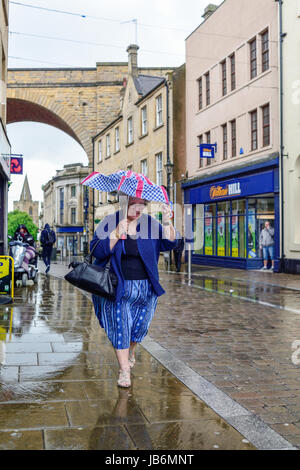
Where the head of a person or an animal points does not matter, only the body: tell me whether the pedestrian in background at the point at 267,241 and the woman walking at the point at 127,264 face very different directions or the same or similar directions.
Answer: same or similar directions

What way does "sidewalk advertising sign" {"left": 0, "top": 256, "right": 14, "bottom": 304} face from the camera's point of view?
toward the camera

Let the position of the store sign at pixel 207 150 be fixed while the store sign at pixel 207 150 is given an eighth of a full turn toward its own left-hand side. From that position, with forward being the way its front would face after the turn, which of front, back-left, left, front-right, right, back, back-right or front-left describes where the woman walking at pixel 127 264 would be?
front-right

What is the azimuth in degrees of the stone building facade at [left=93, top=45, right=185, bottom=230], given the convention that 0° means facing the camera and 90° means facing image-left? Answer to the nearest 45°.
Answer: approximately 45°

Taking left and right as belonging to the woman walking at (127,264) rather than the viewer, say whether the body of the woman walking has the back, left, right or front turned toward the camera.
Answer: front

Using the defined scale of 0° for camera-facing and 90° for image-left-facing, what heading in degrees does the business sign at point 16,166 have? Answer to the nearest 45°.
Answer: approximately 0°

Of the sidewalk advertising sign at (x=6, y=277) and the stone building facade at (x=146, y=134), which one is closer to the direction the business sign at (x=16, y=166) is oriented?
the sidewalk advertising sign

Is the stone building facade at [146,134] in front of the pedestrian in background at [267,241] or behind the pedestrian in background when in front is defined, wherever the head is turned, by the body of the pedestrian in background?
behind

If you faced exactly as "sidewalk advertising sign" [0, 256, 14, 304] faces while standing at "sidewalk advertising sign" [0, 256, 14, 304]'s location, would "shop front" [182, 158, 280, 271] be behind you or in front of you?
behind

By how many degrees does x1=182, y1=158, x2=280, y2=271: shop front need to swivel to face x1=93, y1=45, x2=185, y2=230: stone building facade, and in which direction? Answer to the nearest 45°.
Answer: approximately 90° to its right

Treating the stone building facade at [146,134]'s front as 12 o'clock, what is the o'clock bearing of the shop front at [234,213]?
The shop front is roughly at 10 o'clock from the stone building facade.

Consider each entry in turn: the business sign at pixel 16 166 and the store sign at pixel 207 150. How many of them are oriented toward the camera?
2

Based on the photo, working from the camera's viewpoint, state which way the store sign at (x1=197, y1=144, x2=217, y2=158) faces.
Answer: facing the viewer

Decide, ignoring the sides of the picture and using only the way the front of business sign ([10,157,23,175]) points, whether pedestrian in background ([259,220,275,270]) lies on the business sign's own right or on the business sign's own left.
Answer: on the business sign's own left

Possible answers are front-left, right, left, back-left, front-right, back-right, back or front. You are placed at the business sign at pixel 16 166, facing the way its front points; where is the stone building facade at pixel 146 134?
back-left

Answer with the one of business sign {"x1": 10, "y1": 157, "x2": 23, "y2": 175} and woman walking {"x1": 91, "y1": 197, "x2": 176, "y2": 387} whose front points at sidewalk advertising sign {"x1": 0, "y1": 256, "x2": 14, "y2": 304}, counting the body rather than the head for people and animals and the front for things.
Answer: business sign {"x1": 10, "y1": 157, "x2": 23, "y2": 175}

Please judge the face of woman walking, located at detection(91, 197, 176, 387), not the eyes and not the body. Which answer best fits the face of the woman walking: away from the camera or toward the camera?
toward the camera

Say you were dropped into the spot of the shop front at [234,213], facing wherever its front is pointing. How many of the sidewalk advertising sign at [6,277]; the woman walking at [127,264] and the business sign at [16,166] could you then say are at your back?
0
